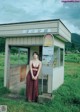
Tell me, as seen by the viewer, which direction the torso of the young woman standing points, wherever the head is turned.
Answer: toward the camera

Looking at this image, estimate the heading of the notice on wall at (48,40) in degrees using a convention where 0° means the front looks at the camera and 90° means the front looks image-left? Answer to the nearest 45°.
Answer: approximately 0°

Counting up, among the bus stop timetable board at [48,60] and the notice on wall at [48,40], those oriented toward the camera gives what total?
2

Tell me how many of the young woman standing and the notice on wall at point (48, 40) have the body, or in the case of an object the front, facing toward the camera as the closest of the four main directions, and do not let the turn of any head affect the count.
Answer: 2

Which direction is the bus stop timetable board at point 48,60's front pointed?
toward the camera

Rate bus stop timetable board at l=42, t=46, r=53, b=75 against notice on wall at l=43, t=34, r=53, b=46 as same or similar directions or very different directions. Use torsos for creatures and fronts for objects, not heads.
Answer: same or similar directions

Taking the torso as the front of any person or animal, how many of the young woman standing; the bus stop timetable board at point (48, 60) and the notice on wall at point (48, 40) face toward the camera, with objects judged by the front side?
3
